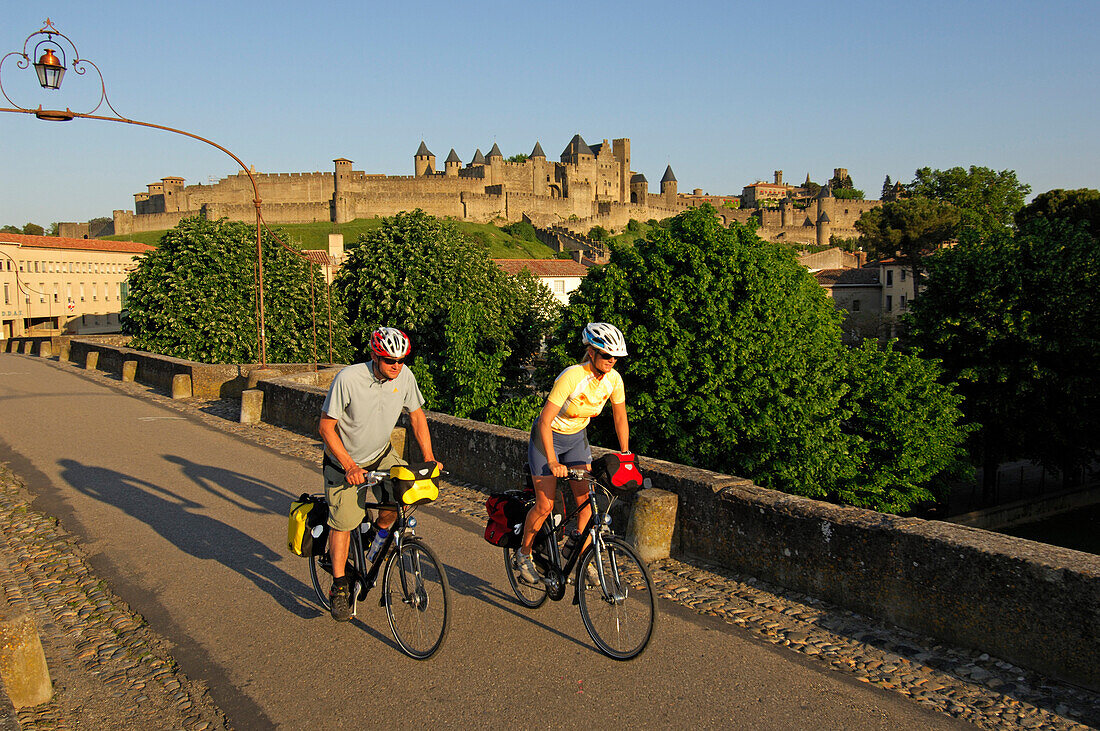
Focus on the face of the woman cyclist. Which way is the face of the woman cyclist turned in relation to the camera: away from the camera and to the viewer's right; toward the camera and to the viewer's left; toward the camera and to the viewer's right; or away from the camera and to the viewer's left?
toward the camera and to the viewer's right

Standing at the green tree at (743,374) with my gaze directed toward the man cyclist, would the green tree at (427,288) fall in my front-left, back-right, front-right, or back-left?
back-right

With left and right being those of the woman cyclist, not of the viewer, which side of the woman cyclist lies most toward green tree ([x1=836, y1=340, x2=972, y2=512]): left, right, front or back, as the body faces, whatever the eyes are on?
left

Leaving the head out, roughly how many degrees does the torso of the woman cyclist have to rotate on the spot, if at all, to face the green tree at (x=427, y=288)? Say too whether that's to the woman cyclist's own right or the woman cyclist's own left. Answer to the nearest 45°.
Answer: approximately 135° to the woman cyclist's own left

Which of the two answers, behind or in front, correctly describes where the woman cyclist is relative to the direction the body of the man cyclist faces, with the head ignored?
in front

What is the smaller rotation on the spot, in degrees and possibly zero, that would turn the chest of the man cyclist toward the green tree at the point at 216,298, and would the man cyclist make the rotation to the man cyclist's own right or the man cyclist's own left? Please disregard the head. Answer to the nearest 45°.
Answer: approximately 135° to the man cyclist's own left

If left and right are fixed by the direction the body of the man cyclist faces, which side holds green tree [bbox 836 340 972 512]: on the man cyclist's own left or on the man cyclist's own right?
on the man cyclist's own left

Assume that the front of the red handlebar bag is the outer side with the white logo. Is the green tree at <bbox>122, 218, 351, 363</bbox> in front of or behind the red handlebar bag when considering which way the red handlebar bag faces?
behind

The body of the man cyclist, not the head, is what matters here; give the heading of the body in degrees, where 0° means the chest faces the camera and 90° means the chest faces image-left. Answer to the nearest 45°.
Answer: approximately 315°

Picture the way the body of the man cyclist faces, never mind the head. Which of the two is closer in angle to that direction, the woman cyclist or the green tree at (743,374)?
the woman cyclist
